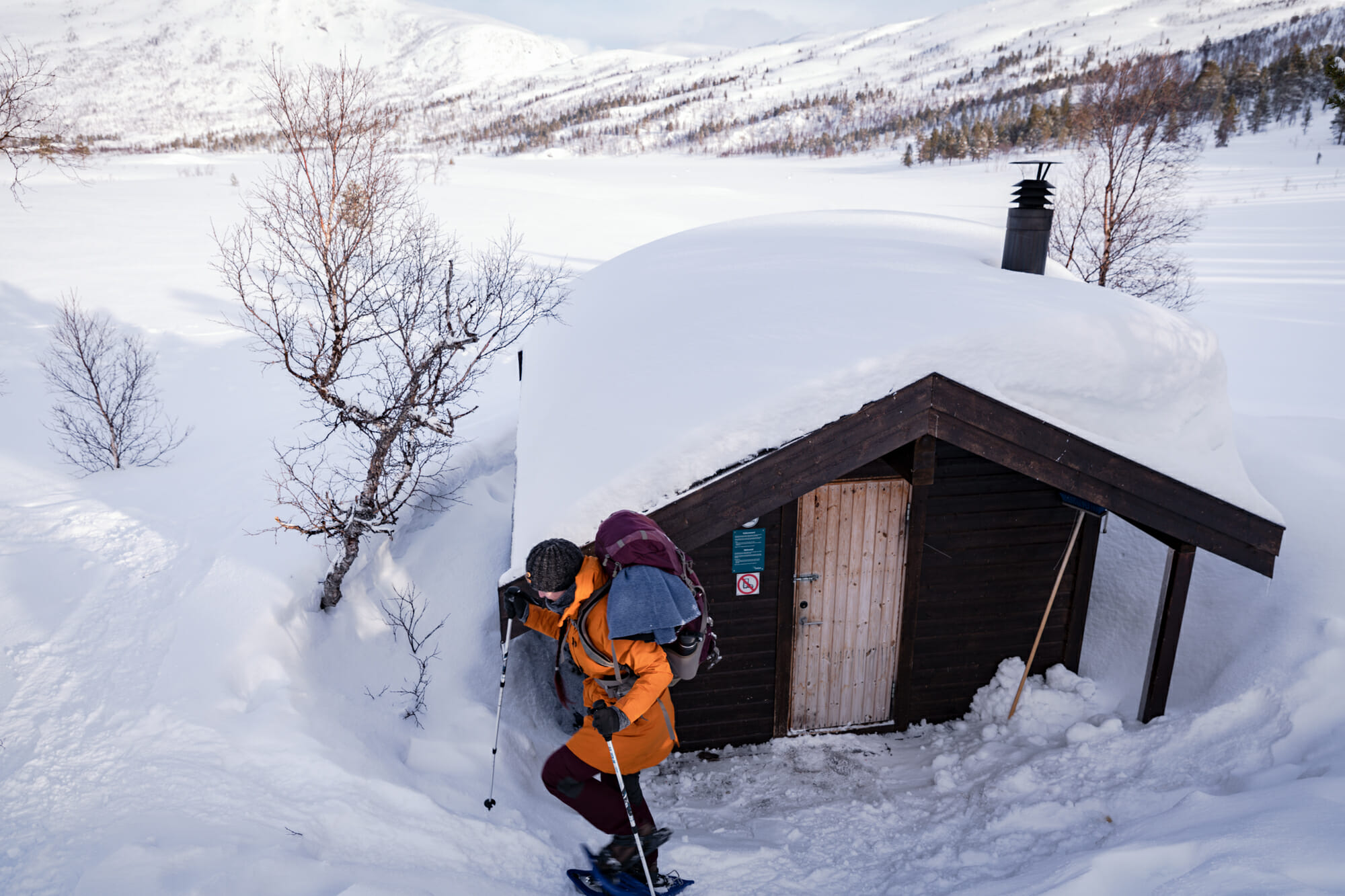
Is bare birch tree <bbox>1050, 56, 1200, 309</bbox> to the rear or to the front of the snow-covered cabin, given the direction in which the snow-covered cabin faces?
to the rear

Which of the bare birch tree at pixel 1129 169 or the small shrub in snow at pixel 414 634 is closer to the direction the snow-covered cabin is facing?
the small shrub in snow

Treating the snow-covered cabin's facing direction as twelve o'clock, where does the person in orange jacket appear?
The person in orange jacket is roughly at 1 o'clock from the snow-covered cabin.

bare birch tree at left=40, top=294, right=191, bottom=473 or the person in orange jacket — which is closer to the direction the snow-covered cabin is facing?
the person in orange jacket

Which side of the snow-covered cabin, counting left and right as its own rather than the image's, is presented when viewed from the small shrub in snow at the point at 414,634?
right

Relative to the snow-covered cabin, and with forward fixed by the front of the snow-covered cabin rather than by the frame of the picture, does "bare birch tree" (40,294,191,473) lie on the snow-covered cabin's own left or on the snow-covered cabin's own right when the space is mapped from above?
on the snow-covered cabin's own right

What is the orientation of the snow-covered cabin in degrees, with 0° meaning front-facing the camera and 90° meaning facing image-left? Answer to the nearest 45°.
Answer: approximately 0°

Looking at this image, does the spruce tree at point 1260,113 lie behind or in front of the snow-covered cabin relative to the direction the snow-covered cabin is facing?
behind
